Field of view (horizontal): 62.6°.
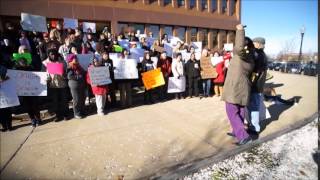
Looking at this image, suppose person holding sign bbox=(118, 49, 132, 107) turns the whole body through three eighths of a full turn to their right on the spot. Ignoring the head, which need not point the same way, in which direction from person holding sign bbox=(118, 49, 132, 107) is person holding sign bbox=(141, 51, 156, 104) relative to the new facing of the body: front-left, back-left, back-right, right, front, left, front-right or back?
right

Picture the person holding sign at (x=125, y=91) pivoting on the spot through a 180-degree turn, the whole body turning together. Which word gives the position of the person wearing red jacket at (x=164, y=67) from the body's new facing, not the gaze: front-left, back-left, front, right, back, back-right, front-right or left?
front-right

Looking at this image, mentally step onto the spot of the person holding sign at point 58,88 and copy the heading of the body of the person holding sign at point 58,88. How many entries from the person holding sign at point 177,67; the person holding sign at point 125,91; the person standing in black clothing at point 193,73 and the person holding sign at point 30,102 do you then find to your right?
1

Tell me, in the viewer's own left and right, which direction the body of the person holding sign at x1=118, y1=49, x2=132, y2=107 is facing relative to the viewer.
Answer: facing the viewer

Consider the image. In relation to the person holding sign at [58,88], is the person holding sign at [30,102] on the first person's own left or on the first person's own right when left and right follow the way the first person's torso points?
on the first person's own right

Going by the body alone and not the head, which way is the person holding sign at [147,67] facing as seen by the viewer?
toward the camera

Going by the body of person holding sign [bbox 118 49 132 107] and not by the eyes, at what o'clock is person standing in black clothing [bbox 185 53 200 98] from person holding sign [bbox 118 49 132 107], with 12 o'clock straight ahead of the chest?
person standing in black clothing [bbox 185 53 200 98] is roughly at 8 o'clock from person holding sign [bbox 118 49 132 107].

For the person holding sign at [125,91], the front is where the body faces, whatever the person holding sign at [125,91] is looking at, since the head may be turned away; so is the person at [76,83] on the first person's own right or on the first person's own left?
on the first person's own right

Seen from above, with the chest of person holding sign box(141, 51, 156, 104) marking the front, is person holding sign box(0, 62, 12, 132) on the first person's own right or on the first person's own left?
on the first person's own right

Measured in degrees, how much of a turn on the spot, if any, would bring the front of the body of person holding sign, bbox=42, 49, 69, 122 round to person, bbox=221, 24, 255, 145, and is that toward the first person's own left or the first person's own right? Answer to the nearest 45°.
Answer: approximately 45° to the first person's own left

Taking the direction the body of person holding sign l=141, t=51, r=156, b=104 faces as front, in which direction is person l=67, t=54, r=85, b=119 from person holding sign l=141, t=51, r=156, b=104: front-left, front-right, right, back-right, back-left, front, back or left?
front-right
